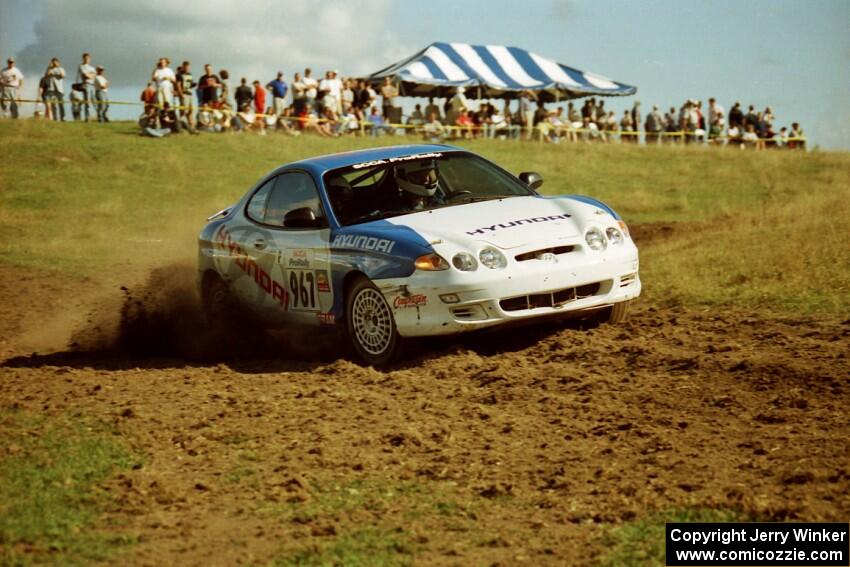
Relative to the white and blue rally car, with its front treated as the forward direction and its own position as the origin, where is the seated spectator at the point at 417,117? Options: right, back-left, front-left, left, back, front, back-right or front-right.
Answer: back-left

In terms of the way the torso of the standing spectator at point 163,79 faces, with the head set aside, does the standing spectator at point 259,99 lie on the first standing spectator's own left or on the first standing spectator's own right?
on the first standing spectator's own left

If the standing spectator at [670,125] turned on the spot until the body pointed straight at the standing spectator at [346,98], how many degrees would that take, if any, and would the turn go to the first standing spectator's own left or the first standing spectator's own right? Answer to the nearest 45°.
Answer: approximately 45° to the first standing spectator's own right

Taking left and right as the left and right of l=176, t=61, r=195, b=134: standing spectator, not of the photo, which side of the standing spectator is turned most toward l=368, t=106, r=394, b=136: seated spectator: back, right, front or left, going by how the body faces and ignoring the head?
left

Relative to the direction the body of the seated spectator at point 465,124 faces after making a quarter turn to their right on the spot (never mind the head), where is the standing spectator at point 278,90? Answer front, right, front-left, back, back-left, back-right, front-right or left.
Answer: front-left

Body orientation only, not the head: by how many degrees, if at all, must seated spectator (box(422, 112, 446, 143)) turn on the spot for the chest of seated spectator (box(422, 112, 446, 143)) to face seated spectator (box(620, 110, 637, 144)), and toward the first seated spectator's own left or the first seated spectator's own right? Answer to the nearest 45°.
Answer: approximately 135° to the first seated spectator's own left

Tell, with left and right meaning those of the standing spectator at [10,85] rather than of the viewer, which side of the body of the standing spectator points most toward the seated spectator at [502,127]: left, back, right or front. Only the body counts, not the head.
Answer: left

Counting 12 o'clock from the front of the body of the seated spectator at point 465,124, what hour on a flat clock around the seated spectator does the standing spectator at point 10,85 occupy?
The standing spectator is roughly at 2 o'clock from the seated spectator.

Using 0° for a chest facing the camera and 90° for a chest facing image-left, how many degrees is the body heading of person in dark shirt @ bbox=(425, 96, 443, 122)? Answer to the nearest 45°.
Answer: approximately 0°

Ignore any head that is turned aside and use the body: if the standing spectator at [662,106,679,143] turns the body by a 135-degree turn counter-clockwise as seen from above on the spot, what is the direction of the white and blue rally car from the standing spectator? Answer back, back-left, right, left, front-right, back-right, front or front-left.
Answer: back-right

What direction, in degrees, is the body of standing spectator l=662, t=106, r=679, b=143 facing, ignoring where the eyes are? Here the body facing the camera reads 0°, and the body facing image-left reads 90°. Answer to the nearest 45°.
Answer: approximately 0°

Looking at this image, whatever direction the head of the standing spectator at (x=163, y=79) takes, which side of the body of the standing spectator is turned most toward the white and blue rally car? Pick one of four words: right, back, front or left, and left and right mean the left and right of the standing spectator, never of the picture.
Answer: front

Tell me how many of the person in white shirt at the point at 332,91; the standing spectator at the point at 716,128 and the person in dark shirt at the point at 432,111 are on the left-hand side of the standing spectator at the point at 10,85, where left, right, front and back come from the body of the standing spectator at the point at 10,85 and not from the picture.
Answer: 3
